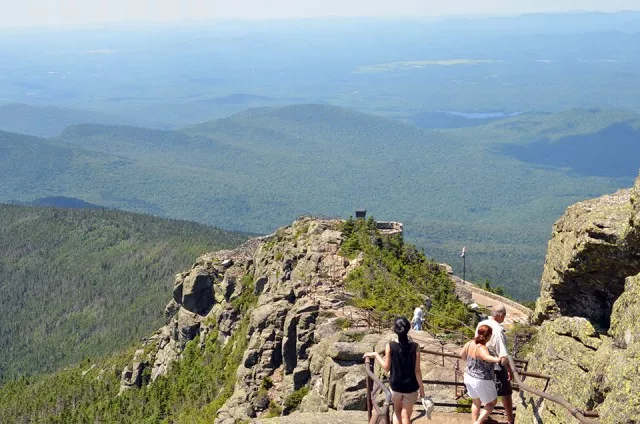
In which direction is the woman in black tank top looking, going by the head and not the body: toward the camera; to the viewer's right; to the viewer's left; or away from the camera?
away from the camera

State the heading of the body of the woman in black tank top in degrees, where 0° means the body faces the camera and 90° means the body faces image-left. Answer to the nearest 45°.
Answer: approximately 180°

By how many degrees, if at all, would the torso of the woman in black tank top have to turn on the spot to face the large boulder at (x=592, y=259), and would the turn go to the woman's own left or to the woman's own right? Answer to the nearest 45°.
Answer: approximately 45° to the woman's own right

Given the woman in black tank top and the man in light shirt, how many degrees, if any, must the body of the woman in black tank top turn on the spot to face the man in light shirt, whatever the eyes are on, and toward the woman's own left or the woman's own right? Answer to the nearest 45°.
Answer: approximately 90° to the woman's own right

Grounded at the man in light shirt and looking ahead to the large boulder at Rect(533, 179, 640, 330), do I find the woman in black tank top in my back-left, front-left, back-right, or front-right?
back-left
